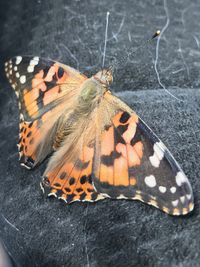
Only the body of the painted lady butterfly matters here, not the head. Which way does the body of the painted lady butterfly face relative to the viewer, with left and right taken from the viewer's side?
facing away from the viewer and to the right of the viewer
